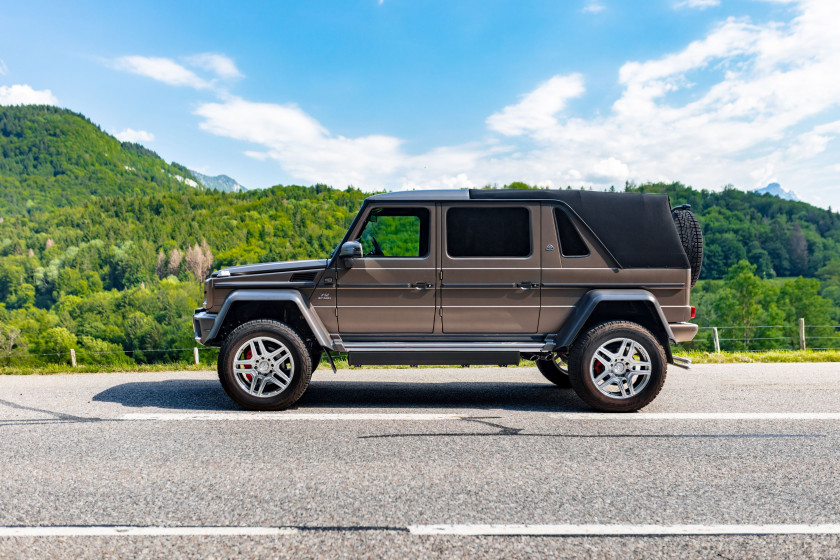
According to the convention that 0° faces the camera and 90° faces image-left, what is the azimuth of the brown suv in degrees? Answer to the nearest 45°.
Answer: approximately 90°
